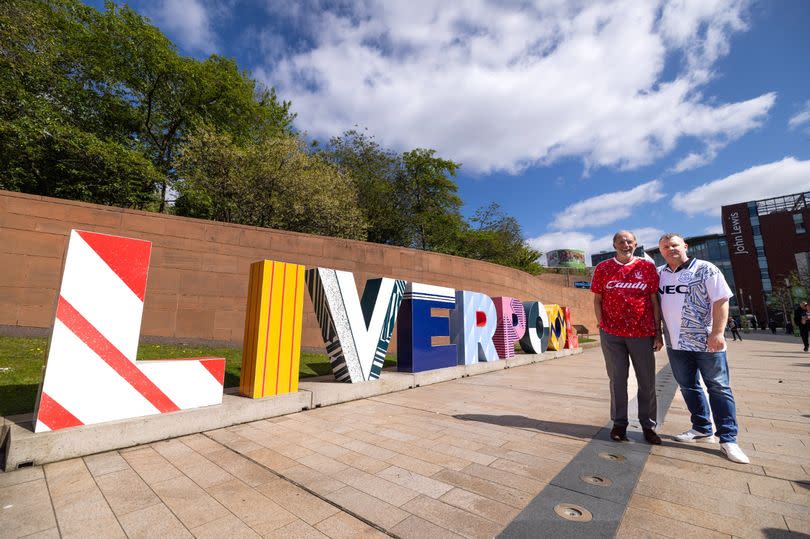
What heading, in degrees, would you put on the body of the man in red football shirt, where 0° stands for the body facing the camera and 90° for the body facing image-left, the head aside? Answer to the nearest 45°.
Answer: approximately 0°

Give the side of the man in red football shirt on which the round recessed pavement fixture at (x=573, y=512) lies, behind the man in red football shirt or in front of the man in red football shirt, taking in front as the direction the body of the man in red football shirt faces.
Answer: in front

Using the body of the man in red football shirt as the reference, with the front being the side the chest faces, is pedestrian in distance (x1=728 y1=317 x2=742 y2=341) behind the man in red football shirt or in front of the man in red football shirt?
behind

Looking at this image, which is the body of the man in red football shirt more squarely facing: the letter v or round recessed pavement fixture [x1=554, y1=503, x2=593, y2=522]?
the round recessed pavement fixture

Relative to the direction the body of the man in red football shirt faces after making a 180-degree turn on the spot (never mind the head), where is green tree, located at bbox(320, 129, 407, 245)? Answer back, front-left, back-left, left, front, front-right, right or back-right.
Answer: front-left

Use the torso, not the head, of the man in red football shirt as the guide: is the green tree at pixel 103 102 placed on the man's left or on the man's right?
on the man's right

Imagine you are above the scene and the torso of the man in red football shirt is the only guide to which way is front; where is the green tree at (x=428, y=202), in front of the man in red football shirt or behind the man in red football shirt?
behind
